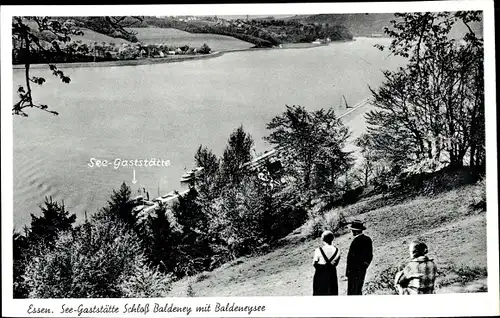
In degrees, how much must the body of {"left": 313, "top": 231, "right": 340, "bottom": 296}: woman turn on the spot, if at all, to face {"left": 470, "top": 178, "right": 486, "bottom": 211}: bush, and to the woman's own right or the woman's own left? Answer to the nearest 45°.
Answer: approximately 90° to the woman's own right

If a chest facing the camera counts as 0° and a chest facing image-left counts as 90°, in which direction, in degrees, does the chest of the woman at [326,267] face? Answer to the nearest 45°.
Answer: approximately 180°

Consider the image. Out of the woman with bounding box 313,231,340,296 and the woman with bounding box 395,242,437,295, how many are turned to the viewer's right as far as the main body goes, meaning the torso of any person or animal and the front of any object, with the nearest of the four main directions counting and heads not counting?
0

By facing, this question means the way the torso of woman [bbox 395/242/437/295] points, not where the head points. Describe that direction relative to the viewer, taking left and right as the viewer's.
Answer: facing away from the viewer and to the left of the viewer

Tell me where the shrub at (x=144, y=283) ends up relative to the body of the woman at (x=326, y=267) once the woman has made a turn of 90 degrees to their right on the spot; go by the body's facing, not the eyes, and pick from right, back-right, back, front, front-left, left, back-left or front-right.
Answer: back

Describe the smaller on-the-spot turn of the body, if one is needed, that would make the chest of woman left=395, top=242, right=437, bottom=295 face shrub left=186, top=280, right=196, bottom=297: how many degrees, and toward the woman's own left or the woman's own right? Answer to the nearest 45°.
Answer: approximately 45° to the woman's own left
